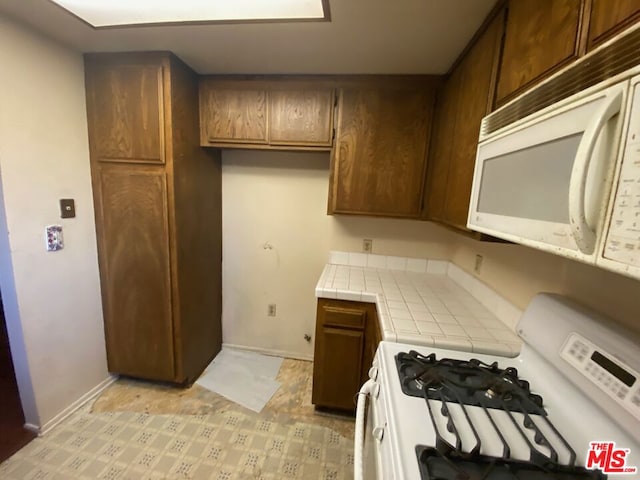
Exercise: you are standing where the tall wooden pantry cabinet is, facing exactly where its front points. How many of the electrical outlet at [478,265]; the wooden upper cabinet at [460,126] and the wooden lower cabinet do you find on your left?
3

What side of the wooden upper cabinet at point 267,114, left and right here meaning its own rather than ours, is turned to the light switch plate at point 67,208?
right

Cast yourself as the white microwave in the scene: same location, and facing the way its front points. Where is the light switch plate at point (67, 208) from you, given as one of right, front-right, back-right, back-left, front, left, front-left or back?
front-right

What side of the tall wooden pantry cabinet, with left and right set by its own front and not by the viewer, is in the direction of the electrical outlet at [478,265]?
left

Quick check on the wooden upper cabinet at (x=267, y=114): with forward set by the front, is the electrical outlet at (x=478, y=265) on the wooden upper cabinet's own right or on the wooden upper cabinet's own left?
on the wooden upper cabinet's own left

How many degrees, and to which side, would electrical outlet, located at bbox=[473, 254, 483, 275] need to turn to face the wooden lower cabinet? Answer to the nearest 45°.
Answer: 0° — it already faces it

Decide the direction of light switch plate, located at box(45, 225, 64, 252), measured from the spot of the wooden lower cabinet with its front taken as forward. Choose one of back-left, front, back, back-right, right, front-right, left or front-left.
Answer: right

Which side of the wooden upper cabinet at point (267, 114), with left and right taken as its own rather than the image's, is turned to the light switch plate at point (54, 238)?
right

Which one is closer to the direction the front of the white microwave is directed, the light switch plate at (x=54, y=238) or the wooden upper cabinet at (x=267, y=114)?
the light switch plate

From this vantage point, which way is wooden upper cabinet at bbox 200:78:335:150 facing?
toward the camera

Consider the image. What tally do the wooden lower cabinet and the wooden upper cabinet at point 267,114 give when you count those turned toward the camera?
2

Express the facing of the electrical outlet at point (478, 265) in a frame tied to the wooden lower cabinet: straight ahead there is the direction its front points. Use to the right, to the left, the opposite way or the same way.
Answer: to the right

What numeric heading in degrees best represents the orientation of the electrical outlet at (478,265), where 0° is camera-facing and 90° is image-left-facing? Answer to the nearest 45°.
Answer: approximately 45°

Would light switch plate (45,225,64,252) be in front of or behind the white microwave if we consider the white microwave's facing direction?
in front

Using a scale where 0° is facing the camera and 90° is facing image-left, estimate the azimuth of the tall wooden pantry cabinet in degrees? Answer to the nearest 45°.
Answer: approximately 45°

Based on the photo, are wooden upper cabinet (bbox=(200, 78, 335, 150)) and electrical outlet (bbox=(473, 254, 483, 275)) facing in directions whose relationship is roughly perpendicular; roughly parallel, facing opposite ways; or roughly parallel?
roughly perpendicular
